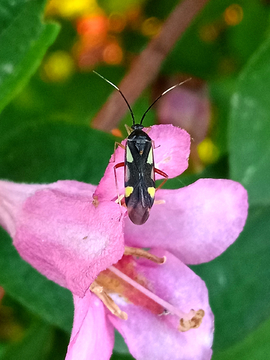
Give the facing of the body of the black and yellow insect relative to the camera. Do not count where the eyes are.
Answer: away from the camera
